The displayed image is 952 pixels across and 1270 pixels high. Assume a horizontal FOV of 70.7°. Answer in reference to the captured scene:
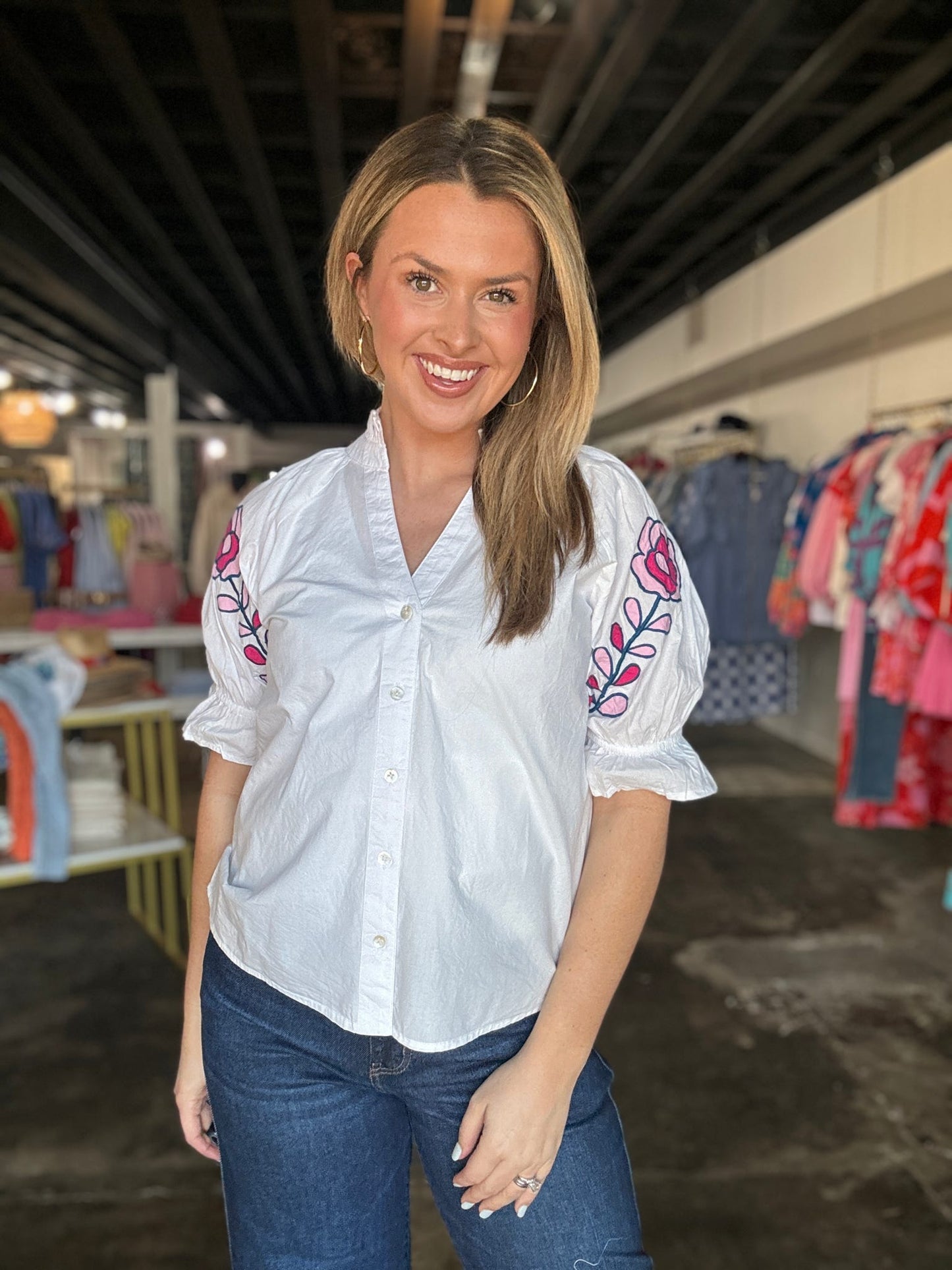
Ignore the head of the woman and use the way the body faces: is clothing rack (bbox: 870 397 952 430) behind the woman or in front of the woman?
behind

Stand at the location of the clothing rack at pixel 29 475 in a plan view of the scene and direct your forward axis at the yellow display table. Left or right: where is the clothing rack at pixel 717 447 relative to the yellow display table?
left

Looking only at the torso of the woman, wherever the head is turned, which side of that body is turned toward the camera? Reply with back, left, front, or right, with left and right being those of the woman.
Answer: front

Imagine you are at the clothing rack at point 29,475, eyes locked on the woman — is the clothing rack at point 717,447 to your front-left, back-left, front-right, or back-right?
front-left

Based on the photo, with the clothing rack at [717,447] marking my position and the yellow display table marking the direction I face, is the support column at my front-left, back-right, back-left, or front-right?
front-right

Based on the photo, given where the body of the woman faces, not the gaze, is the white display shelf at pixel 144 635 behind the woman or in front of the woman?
behind

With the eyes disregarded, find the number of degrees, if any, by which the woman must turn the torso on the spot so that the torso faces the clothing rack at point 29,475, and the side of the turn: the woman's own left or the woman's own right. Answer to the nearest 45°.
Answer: approximately 135° to the woman's own right

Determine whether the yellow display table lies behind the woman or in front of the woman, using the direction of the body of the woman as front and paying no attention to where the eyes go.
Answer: behind
